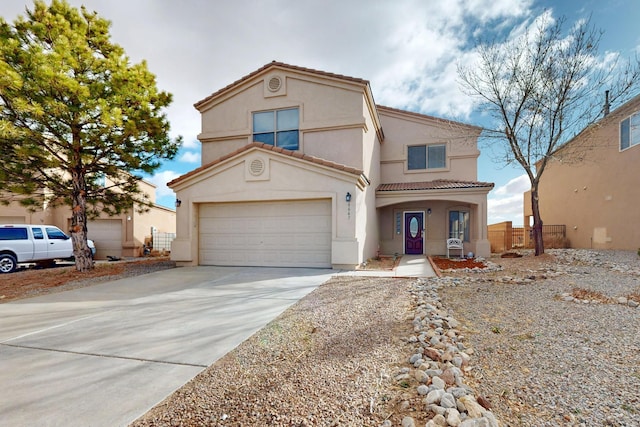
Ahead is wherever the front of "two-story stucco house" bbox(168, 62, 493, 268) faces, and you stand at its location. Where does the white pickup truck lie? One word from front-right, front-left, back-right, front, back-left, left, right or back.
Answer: right

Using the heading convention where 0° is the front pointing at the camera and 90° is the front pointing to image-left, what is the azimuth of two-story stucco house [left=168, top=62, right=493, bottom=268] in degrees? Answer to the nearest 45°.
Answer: approximately 0°

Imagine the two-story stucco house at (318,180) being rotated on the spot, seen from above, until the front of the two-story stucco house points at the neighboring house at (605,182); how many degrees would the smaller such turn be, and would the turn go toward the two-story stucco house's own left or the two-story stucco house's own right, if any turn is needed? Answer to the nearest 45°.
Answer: approximately 90° to the two-story stucco house's own left
